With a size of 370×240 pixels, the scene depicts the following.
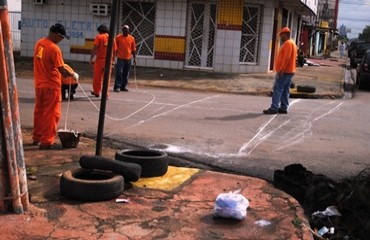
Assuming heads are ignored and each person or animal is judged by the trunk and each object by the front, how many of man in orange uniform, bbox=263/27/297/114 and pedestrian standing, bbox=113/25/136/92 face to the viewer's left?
1

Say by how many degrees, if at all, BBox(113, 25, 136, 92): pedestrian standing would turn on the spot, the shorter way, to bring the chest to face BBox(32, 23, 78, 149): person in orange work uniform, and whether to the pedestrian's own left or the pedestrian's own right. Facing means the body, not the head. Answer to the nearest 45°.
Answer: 0° — they already face them

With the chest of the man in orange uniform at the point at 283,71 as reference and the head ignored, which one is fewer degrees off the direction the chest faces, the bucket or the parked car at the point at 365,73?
the bucket

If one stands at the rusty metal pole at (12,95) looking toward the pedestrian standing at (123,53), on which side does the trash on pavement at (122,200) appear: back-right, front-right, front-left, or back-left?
front-right

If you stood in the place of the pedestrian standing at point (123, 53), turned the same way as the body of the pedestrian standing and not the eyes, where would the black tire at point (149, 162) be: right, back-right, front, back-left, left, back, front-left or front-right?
front

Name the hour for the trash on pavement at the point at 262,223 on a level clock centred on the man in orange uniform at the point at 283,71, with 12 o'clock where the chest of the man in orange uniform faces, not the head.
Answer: The trash on pavement is roughly at 9 o'clock from the man in orange uniform.

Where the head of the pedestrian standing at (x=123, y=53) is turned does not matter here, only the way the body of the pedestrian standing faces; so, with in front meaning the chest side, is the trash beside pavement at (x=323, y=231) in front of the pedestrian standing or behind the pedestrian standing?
in front

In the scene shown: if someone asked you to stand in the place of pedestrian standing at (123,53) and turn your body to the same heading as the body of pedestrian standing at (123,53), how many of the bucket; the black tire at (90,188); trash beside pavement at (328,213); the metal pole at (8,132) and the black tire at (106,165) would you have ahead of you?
5

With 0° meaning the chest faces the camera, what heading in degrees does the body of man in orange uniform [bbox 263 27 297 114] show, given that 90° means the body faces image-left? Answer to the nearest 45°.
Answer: approximately 90°

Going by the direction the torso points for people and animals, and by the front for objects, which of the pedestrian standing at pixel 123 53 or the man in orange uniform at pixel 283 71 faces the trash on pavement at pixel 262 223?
the pedestrian standing

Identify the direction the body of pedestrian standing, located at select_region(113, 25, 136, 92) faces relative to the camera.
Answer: toward the camera

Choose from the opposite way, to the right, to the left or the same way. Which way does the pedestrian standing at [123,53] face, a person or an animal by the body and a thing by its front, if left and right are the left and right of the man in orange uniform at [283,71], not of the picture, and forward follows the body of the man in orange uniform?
to the left

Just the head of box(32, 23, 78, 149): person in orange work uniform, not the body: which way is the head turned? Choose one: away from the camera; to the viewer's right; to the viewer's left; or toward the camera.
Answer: to the viewer's right

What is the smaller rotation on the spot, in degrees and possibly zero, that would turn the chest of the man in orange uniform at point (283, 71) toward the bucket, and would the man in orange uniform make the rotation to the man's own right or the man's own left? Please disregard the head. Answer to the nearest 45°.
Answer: approximately 45° to the man's own left

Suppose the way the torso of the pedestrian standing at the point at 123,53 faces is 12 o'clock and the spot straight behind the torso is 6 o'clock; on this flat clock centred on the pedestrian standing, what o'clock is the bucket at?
The bucket is roughly at 12 o'clock from the pedestrian standing.

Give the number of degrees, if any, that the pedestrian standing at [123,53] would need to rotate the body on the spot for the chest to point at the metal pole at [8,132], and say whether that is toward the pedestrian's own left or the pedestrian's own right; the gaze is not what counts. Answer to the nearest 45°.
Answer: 0° — they already face it

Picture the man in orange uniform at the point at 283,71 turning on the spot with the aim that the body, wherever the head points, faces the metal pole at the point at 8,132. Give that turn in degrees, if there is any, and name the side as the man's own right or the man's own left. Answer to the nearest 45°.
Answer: approximately 90° to the man's own left

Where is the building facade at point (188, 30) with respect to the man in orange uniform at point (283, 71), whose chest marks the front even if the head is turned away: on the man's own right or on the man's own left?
on the man's own right
